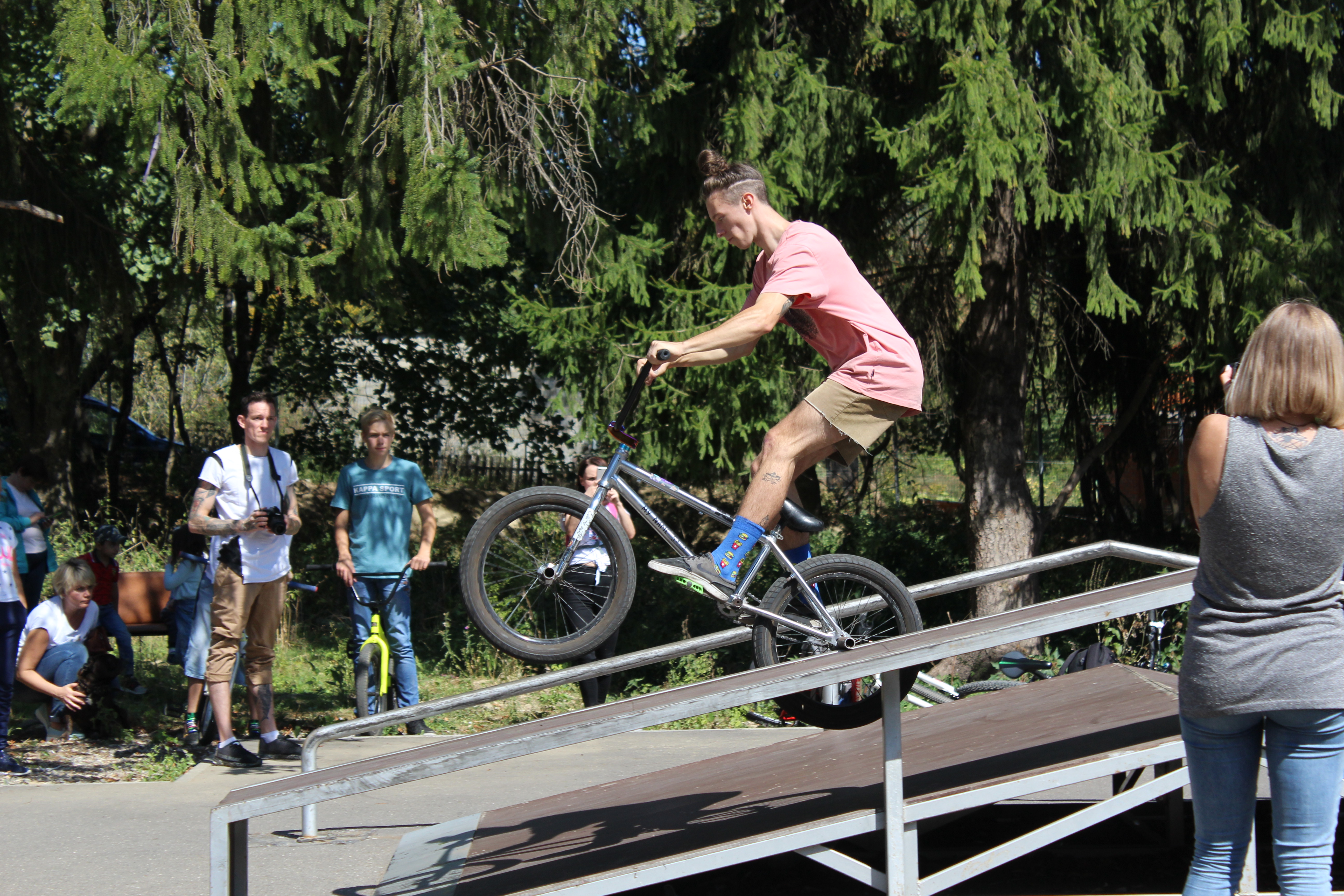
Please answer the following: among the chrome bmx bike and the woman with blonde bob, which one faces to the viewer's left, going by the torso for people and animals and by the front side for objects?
the chrome bmx bike

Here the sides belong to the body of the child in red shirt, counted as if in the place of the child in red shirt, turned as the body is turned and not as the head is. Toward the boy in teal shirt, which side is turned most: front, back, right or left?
front

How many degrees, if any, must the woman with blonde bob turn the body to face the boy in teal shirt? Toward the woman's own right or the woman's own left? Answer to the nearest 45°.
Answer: approximately 45° to the woman's own left

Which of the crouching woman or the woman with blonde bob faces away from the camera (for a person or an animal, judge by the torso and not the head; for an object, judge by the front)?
the woman with blonde bob

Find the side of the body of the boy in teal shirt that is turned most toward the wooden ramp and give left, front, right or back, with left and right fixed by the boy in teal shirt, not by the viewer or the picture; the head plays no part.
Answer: front

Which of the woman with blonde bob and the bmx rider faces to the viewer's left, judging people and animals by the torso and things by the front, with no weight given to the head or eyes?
the bmx rider

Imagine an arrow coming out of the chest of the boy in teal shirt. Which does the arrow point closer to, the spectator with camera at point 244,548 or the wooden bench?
the spectator with camera

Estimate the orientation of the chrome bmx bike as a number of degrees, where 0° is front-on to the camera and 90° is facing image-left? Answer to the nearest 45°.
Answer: approximately 90°

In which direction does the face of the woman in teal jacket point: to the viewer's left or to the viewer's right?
to the viewer's right

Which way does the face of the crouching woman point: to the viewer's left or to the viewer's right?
to the viewer's right

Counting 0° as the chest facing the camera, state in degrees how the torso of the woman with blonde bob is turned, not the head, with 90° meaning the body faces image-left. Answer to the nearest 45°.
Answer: approximately 180°

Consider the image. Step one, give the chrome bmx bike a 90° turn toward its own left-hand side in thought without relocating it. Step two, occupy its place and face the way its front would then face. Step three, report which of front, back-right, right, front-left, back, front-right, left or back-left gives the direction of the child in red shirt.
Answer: back-right

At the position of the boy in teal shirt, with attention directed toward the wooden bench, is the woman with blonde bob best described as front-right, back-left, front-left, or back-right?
back-left

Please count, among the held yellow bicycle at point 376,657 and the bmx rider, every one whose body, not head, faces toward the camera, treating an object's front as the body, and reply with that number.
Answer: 1
